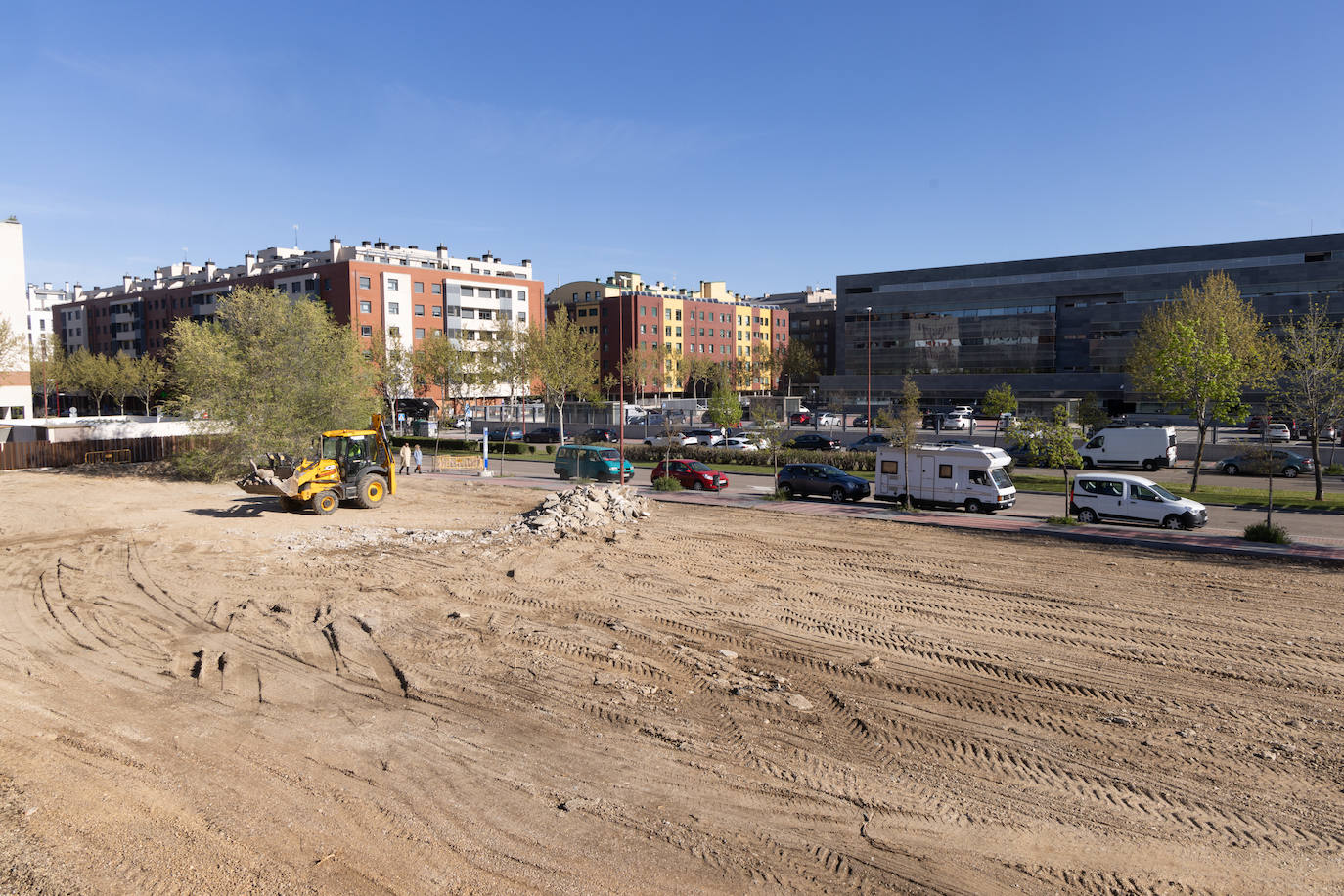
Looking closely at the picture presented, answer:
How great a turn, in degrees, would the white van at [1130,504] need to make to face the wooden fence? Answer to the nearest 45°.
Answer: approximately 180°

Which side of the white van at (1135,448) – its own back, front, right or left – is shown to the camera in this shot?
left

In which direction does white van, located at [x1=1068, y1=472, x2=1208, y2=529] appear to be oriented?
to the viewer's right

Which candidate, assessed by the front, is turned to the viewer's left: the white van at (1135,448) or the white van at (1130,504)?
the white van at (1135,448)

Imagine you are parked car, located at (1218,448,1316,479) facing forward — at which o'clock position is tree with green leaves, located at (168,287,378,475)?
The tree with green leaves is roughly at 11 o'clock from the parked car.

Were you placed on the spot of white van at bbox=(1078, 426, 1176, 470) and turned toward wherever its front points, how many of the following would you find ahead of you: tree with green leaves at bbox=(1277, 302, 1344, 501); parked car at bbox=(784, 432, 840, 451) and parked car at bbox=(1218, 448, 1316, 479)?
1

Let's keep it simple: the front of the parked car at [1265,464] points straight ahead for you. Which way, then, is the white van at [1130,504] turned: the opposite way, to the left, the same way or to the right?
the opposite way

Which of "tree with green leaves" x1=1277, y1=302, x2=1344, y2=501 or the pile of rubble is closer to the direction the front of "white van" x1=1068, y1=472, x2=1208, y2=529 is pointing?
the tree with green leaves

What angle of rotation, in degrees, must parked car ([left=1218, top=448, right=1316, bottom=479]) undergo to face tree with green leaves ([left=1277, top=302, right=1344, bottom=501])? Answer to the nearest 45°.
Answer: approximately 90° to its left

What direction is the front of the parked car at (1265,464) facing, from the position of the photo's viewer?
facing to the left of the viewer

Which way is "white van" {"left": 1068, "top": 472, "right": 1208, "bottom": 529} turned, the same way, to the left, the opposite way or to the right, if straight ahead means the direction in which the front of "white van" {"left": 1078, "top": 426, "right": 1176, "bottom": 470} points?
the opposite way

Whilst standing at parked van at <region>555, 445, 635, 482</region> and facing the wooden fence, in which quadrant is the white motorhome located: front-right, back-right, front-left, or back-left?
back-left

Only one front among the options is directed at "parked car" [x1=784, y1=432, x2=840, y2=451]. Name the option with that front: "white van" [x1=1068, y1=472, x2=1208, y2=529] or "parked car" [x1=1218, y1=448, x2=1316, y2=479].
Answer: "parked car" [x1=1218, y1=448, x2=1316, y2=479]
